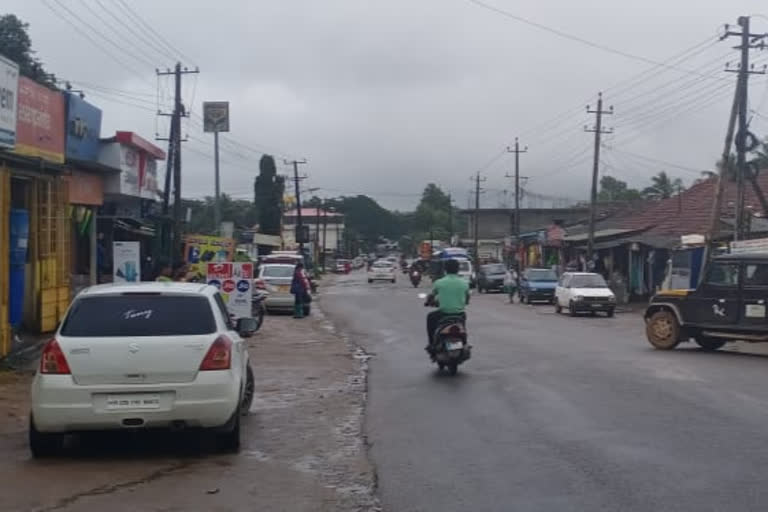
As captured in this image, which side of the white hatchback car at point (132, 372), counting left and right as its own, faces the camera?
back

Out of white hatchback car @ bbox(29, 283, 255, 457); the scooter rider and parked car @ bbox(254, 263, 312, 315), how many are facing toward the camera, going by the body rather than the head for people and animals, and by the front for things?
0

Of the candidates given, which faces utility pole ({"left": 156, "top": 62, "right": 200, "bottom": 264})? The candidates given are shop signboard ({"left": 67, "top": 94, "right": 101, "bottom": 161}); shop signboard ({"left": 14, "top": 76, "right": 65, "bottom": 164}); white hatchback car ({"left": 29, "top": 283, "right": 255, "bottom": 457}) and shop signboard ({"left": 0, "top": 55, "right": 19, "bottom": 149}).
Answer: the white hatchback car

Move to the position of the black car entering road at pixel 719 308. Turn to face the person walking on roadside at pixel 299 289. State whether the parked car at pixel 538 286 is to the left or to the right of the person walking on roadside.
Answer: right

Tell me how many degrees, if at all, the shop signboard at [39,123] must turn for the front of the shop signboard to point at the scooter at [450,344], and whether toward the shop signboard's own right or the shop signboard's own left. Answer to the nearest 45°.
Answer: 0° — it already faces it

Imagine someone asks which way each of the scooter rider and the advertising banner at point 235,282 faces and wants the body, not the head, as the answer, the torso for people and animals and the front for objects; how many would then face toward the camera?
1

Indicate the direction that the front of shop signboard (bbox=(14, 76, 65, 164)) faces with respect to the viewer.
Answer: facing the viewer and to the right of the viewer

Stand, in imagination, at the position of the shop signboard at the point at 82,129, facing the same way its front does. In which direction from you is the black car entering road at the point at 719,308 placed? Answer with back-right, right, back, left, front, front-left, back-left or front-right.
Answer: front

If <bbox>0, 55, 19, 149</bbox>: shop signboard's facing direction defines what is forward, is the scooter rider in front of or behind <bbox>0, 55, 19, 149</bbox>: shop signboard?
in front

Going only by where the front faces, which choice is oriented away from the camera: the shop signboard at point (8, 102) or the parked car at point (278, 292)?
the parked car

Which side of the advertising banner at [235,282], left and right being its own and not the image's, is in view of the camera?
front

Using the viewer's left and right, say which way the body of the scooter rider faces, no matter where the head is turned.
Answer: facing away from the viewer

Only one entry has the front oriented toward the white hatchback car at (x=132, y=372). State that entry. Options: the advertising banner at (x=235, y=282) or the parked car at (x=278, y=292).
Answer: the advertising banner

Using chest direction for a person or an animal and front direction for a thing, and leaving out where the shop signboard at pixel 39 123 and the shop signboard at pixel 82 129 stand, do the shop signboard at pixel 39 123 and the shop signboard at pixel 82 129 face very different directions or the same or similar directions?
same or similar directions

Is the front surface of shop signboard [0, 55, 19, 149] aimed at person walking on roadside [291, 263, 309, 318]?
no

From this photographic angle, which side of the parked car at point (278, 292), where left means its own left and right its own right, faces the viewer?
back

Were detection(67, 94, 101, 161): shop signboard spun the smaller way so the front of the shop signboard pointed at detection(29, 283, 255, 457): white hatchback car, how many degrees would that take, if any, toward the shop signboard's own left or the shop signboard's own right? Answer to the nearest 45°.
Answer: approximately 45° to the shop signboard's own right
